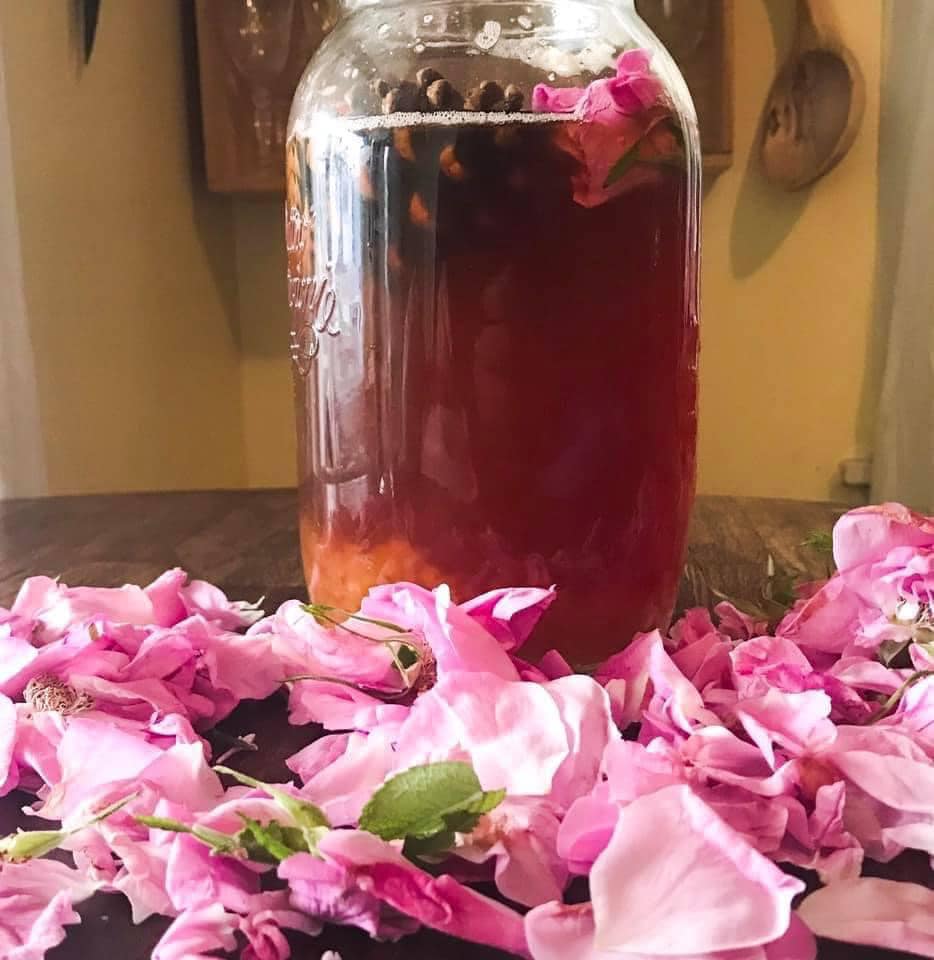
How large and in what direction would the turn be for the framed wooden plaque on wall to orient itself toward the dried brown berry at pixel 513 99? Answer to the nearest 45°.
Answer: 0° — it already faces it

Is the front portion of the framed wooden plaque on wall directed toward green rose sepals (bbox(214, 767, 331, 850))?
yes

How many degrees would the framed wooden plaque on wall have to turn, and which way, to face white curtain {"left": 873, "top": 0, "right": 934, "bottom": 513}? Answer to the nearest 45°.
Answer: approximately 90° to its left

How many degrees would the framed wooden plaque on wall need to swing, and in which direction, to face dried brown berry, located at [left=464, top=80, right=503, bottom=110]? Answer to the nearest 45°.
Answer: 0° — it already faces it

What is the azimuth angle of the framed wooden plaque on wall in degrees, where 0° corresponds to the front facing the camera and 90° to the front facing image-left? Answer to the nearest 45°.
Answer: approximately 0°

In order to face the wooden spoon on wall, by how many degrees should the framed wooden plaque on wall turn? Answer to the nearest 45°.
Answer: approximately 90° to its left

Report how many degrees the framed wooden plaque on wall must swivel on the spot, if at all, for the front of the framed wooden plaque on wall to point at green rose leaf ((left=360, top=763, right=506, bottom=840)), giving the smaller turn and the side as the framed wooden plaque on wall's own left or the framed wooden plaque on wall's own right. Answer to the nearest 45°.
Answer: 0° — it already faces it

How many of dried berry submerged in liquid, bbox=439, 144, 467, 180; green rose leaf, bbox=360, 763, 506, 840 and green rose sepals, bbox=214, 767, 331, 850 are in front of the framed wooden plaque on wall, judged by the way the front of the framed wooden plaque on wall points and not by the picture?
3
